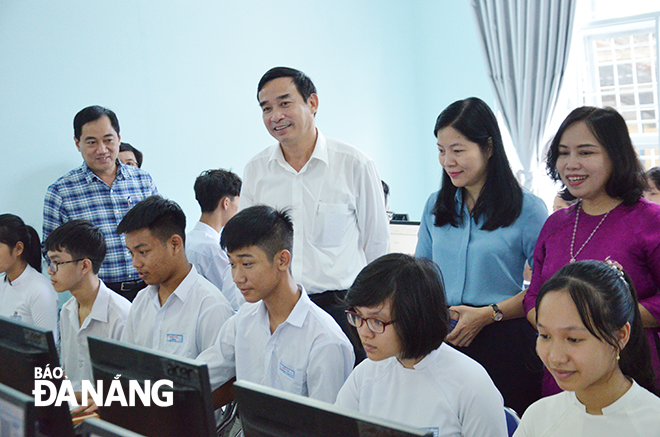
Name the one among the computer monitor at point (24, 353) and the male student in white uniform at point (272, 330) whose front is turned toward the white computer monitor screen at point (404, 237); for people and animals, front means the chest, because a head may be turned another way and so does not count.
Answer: the computer monitor at point (24, 353)

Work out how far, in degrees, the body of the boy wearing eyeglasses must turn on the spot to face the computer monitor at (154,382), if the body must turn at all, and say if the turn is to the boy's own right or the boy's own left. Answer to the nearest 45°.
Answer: approximately 45° to the boy's own left

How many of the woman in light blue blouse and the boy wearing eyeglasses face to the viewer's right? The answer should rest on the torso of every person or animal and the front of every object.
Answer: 0

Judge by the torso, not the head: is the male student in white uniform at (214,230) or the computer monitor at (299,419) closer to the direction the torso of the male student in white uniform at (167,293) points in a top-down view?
the computer monitor

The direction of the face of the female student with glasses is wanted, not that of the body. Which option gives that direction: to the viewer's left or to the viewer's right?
to the viewer's left

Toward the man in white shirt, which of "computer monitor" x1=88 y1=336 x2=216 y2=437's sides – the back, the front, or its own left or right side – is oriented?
front

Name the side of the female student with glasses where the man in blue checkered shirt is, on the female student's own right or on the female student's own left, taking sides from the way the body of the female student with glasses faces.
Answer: on the female student's own right

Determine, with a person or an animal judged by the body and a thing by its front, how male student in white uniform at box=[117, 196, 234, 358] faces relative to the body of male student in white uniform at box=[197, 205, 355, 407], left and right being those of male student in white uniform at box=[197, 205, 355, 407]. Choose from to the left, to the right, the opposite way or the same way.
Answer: the same way

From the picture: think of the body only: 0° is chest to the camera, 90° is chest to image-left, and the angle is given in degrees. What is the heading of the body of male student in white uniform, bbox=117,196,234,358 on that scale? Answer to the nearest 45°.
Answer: approximately 45°

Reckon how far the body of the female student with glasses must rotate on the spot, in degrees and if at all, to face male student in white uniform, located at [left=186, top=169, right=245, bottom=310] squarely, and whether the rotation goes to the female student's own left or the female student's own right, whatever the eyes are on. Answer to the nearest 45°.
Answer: approximately 90° to the female student's own right

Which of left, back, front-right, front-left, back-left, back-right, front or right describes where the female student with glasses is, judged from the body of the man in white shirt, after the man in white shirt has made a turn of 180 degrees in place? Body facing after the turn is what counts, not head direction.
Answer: back-right

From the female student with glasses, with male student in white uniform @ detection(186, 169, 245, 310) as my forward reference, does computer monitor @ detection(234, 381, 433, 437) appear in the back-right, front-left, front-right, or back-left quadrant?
back-left

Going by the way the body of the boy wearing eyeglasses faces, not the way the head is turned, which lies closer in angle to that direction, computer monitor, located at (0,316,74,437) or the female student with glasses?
the computer monitor

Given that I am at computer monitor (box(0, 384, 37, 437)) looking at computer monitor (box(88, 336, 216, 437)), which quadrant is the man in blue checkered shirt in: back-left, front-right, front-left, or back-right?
front-left

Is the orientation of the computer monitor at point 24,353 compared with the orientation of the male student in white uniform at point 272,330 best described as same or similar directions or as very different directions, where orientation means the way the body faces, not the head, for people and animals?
very different directions

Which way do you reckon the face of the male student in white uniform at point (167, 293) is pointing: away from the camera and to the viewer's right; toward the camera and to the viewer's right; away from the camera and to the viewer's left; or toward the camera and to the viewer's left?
toward the camera and to the viewer's left

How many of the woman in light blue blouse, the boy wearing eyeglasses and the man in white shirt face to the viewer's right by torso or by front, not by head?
0

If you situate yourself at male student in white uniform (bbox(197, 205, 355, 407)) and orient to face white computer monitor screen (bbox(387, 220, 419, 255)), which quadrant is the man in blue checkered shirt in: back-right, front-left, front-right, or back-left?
front-left

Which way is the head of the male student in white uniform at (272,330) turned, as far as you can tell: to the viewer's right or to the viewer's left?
to the viewer's left

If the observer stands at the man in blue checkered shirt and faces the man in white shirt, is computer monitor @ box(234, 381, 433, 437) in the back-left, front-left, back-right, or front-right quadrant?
front-right
